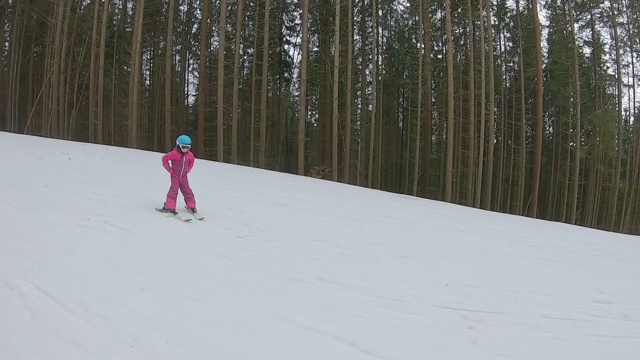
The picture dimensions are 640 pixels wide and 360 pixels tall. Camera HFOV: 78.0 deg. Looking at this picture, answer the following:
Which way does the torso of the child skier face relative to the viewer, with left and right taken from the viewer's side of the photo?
facing the viewer and to the right of the viewer
